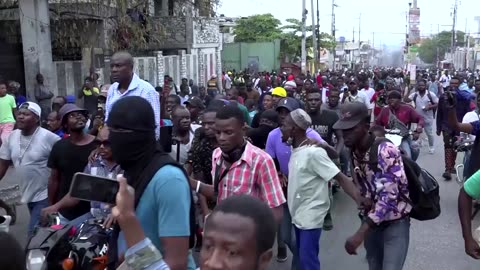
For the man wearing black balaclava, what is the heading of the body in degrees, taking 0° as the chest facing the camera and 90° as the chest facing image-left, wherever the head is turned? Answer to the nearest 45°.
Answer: approximately 45°

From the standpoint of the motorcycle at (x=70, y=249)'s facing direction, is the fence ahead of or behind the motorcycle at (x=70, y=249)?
behind

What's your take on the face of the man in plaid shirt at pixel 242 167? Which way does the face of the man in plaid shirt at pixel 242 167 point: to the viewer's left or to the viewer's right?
to the viewer's left

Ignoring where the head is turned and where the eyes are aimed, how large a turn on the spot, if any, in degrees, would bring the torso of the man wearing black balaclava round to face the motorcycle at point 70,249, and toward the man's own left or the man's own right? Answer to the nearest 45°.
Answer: approximately 90° to the man's own right

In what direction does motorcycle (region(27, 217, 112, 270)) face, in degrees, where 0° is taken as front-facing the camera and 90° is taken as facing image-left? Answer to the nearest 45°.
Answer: approximately 45°

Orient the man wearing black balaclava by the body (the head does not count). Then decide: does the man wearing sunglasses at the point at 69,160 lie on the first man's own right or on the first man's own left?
on the first man's own right

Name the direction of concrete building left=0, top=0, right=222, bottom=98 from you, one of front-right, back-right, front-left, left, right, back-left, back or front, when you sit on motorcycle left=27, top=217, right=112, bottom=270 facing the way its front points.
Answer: back-right

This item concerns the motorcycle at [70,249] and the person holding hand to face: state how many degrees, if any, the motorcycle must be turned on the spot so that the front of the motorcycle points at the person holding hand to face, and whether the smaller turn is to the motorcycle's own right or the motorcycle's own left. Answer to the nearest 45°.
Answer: approximately 135° to the motorcycle's own right

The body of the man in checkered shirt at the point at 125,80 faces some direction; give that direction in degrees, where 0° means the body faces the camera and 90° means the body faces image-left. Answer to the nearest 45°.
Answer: approximately 45°

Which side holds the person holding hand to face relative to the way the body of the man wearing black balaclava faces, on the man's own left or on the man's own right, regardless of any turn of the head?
on the man's own right

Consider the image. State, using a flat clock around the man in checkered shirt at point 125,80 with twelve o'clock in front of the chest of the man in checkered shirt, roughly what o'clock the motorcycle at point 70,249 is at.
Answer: The motorcycle is roughly at 11 o'clock from the man in checkered shirt.
